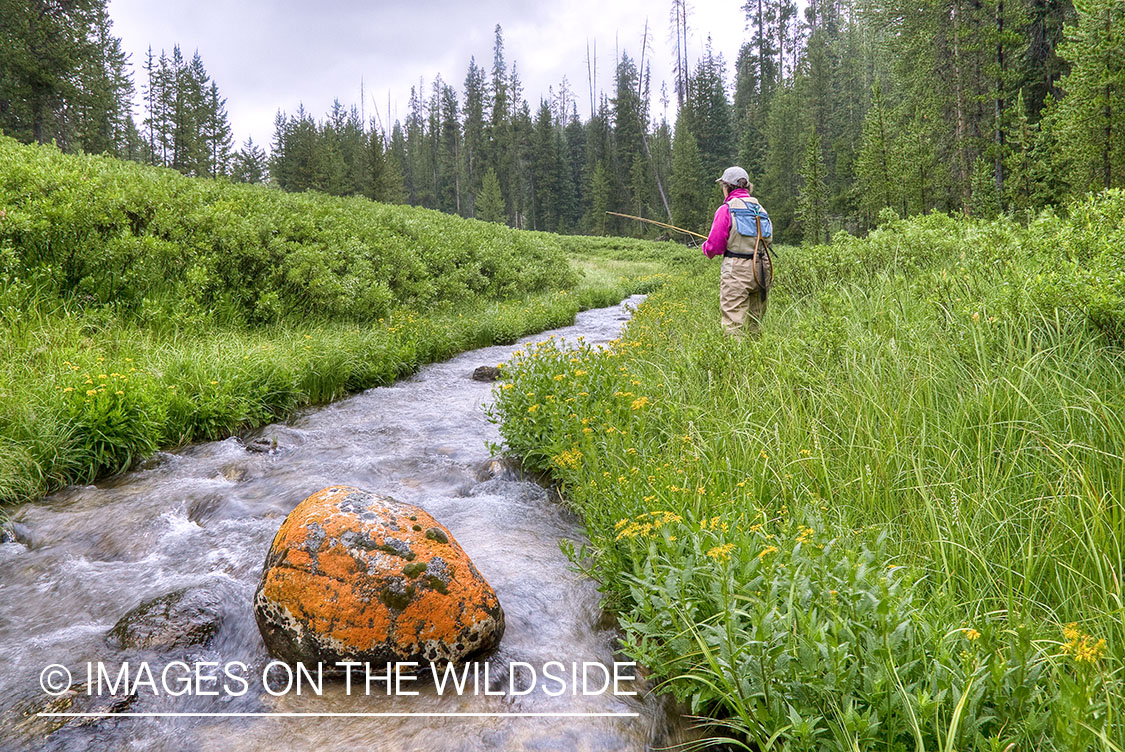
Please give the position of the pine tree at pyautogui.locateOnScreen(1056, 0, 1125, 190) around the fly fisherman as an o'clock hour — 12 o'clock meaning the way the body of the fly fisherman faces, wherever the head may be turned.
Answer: The pine tree is roughly at 3 o'clock from the fly fisherman.

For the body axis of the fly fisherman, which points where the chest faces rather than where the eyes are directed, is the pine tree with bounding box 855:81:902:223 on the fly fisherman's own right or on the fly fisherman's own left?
on the fly fisherman's own right

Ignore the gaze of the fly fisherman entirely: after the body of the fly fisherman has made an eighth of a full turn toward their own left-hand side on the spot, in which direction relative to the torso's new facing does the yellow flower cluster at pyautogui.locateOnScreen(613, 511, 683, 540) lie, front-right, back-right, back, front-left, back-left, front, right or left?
left

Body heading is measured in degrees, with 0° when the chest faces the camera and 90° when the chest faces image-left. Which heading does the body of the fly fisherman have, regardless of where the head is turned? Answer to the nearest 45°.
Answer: approximately 135°

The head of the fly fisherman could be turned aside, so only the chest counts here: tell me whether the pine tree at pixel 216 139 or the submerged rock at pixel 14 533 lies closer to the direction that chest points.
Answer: the pine tree

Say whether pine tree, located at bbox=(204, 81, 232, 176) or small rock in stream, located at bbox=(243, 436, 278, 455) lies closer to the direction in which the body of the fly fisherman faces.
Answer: the pine tree

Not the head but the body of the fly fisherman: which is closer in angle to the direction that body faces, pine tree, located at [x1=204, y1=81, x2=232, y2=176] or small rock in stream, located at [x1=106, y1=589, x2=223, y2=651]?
the pine tree

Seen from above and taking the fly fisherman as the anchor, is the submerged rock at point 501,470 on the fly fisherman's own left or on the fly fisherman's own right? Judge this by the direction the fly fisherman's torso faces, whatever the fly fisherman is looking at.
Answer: on the fly fisherman's own left

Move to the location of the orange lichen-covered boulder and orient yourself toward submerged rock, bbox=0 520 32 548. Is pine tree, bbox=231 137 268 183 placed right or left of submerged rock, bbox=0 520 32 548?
right

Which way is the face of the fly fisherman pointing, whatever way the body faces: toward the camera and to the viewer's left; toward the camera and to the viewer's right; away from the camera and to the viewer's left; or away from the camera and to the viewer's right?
away from the camera and to the viewer's left

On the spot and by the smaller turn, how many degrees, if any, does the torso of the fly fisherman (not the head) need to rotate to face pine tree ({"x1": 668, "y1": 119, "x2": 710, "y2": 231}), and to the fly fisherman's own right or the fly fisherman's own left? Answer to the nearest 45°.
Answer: approximately 45° to the fly fisherman's own right
